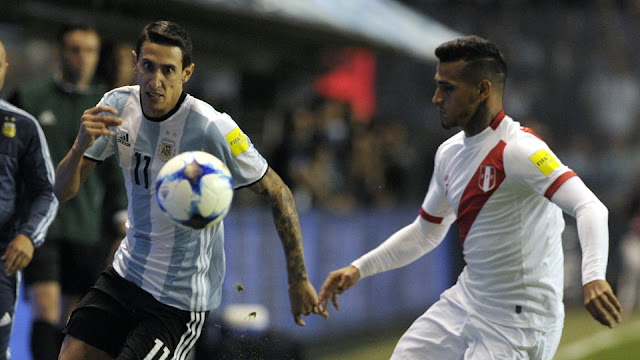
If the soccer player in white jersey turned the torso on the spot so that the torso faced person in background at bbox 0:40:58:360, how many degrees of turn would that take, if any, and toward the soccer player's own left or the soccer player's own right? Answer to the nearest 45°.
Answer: approximately 45° to the soccer player's own right

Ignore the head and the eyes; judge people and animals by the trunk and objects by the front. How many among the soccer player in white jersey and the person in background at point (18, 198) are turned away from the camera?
0

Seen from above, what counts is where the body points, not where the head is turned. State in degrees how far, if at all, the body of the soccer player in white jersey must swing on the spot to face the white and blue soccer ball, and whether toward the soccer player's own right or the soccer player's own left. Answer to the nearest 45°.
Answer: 0° — they already face it

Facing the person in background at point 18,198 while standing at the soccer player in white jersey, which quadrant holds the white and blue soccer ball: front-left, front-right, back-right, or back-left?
front-left

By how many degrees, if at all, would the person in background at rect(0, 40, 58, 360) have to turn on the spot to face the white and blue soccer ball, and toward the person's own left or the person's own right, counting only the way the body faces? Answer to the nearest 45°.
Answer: approximately 90° to the person's own left

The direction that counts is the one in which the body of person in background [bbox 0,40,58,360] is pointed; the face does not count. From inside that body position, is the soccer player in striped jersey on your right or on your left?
on your left

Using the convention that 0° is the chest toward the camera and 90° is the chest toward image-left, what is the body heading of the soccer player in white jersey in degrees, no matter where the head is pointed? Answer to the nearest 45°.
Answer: approximately 45°

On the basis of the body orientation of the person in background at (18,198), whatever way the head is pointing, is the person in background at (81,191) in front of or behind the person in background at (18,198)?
behind

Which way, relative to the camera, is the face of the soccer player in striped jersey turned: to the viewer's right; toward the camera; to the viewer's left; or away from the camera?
toward the camera

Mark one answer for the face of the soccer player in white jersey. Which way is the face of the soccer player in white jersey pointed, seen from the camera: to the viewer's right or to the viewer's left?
to the viewer's left
